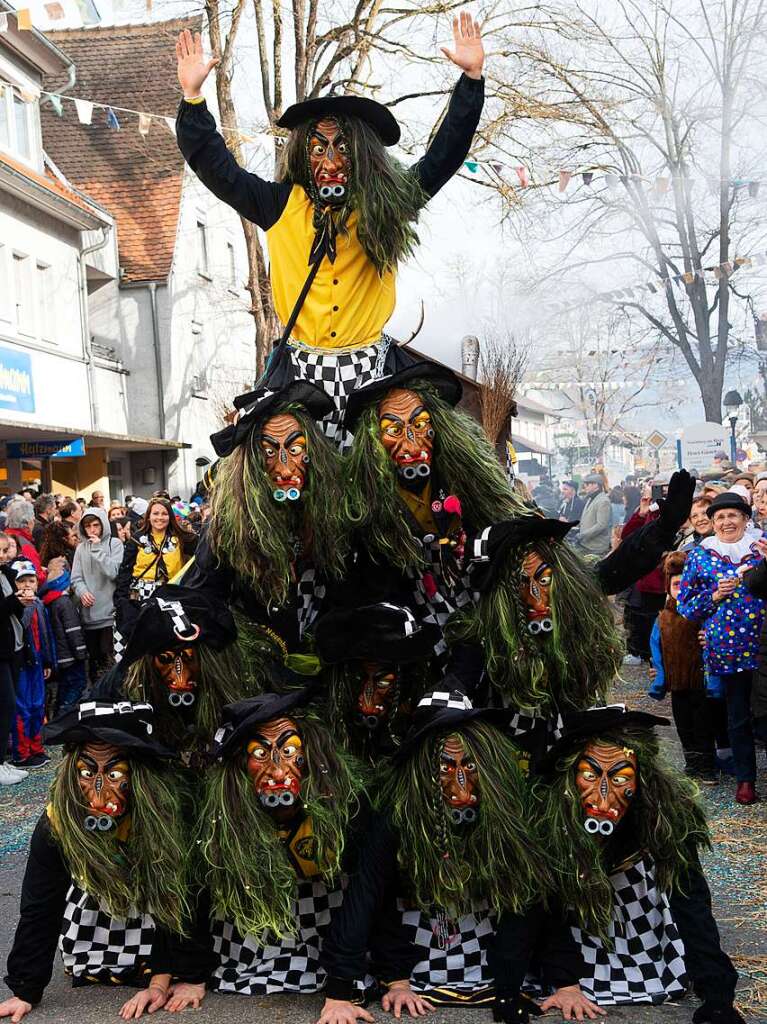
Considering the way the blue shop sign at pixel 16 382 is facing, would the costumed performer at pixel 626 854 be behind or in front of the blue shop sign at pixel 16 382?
in front

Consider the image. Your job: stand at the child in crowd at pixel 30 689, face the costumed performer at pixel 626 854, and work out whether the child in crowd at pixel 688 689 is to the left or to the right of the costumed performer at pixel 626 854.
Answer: left

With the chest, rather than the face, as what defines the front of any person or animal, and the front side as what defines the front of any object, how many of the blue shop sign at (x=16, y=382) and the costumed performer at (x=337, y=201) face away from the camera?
0

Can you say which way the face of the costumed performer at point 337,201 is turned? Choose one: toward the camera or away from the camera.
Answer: toward the camera

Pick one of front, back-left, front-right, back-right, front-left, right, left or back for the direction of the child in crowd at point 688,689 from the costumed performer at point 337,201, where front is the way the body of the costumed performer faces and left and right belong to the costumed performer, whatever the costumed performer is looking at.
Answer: back-left

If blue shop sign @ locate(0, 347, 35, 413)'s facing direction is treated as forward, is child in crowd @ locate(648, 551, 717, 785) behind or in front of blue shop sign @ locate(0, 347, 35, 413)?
in front

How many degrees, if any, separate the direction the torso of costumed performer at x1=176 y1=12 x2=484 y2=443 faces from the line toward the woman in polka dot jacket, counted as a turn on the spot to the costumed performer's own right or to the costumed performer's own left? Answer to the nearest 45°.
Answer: approximately 135° to the costumed performer's own left

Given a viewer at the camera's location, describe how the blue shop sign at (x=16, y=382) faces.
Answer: facing the viewer and to the right of the viewer

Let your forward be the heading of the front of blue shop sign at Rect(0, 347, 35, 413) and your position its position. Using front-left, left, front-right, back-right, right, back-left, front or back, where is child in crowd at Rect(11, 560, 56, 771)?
front-right

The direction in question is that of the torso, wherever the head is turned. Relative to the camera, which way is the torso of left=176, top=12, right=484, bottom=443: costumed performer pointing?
toward the camera
